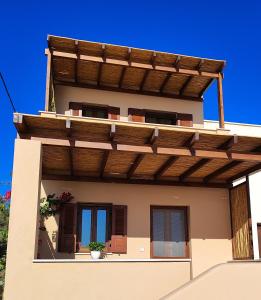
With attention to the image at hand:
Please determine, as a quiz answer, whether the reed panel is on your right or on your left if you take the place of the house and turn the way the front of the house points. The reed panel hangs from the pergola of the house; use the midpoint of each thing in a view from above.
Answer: on your left

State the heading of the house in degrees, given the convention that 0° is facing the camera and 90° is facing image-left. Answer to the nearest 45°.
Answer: approximately 0°

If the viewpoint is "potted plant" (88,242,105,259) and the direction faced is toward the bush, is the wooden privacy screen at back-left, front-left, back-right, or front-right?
back-right

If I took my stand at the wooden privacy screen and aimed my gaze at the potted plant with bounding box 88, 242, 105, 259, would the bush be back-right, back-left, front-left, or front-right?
front-right

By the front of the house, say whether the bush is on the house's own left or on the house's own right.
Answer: on the house's own right
